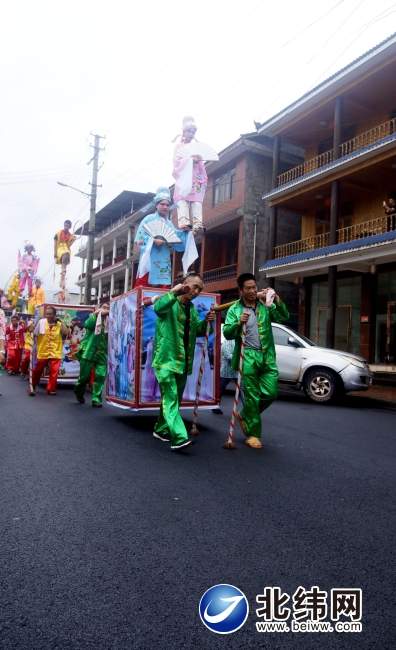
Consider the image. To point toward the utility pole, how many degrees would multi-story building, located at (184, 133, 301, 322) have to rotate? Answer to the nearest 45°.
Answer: approximately 45° to its right

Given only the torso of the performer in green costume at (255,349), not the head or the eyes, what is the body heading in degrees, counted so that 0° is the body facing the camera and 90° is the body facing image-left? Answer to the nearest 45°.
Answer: approximately 0°

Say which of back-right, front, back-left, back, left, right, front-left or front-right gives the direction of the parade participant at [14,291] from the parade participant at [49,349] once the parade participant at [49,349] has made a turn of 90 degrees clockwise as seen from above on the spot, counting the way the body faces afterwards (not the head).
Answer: right

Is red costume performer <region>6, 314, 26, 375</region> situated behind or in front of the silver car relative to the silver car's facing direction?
behind

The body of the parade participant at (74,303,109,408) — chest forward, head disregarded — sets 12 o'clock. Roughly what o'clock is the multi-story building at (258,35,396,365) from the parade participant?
The multi-story building is roughly at 9 o'clock from the parade participant.

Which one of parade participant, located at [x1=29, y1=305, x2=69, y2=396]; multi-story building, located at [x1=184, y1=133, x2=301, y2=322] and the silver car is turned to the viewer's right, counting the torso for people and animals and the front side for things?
the silver car

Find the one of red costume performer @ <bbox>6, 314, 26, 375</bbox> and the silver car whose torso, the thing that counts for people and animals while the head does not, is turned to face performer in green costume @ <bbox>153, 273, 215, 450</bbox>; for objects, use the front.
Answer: the red costume performer

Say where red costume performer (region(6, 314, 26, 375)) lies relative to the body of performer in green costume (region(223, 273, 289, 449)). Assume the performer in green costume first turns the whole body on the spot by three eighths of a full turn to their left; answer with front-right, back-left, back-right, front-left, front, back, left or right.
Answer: left

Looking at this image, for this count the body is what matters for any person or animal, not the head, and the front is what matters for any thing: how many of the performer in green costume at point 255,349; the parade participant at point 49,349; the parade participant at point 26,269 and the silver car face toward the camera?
3

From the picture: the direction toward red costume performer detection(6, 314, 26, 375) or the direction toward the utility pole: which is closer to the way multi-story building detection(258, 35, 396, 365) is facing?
the red costume performer

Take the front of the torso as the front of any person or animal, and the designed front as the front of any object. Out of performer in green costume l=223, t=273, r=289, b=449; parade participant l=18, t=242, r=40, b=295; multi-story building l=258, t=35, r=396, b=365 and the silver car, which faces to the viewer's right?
the silver car

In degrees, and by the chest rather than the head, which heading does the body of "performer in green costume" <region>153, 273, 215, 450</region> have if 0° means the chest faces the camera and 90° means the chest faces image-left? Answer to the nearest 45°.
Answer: approximately 315°

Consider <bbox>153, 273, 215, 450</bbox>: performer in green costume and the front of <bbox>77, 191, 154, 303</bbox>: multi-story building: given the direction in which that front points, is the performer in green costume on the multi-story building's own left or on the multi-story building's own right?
on the multi-story building's own left

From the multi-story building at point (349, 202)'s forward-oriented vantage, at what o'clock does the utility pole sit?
The utility pole is roughly at 2 o'clock from the multi-story building.
